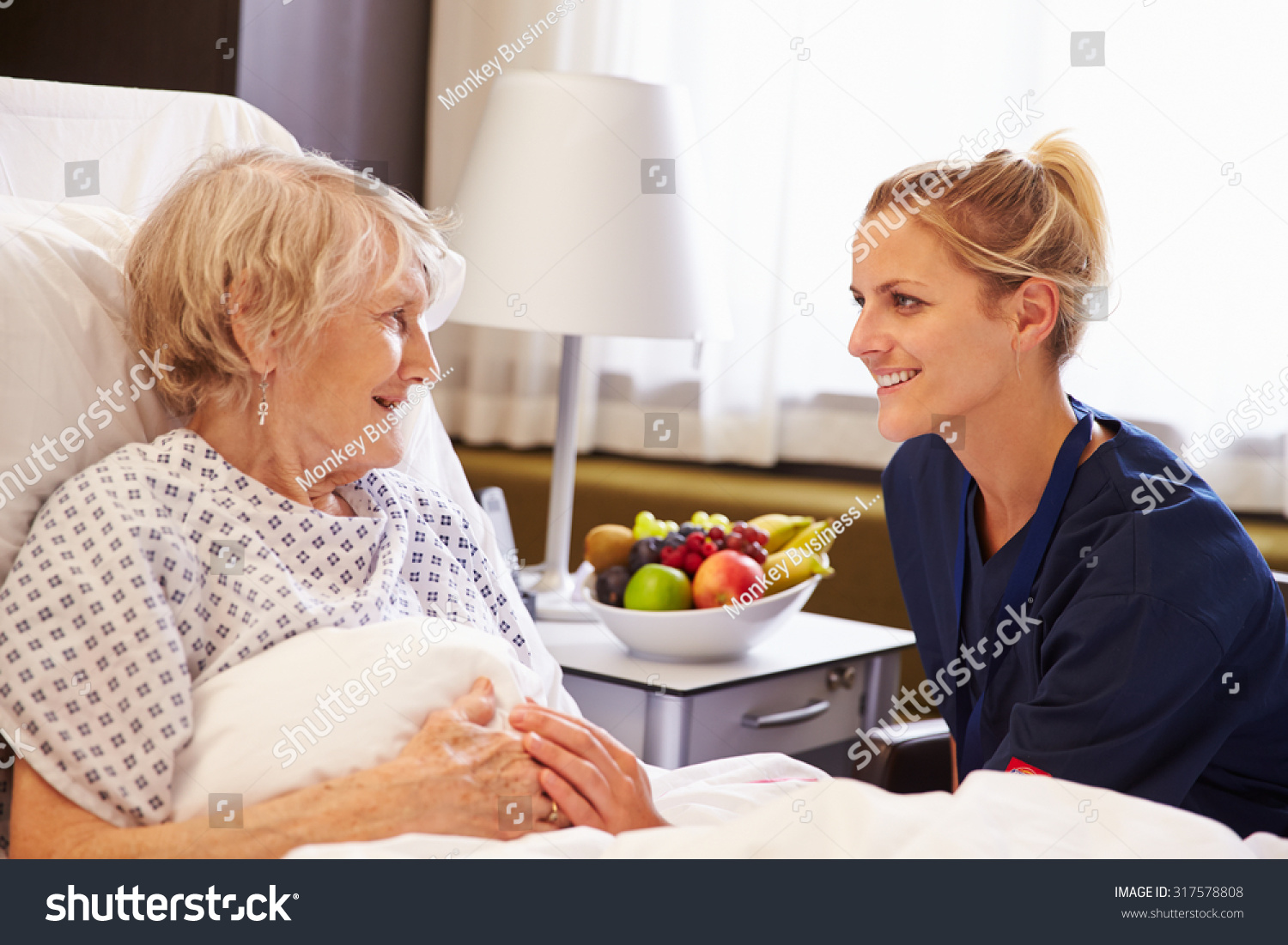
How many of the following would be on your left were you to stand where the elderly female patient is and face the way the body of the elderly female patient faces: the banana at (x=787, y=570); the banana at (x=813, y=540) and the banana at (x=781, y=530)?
3

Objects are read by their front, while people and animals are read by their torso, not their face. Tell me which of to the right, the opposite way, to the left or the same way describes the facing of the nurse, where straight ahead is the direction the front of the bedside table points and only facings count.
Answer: to the right

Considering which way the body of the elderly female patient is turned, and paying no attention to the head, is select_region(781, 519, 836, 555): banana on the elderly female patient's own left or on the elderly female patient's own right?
on the elderly female patient's own left

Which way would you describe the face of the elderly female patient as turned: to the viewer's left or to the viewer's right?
to the viewer's right

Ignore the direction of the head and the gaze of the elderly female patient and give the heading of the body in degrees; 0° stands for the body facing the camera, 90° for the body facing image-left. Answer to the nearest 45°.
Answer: approximately 315°
